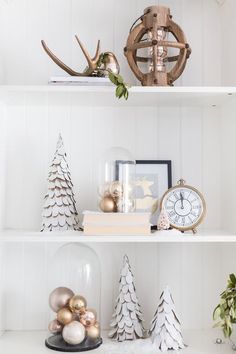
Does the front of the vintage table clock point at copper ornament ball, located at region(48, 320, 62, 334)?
no

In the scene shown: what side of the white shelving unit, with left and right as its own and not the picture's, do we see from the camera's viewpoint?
front

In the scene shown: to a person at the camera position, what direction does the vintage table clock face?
facing the viewer
